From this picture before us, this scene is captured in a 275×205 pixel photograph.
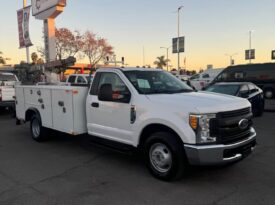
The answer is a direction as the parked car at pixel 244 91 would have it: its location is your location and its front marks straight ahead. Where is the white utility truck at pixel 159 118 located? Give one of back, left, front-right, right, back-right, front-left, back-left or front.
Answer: front-left

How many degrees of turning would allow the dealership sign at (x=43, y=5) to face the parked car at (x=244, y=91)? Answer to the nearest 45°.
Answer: approximately 90° to its left

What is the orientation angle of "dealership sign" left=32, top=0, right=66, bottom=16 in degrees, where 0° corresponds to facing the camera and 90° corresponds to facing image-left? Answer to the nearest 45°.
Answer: approximately 45°

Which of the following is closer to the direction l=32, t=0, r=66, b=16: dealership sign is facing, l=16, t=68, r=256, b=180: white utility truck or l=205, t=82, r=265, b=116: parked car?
the white utility truck

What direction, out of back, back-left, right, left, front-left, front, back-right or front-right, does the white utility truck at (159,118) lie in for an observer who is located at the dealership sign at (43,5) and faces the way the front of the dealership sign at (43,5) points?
front-left

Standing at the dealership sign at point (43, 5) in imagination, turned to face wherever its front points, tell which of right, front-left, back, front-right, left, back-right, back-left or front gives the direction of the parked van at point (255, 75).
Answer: back-left

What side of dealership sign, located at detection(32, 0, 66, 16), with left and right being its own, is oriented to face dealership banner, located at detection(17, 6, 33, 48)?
right

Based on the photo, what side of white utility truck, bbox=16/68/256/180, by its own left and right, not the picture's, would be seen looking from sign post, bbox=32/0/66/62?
back

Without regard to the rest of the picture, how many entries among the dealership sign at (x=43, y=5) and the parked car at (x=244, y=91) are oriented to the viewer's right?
0

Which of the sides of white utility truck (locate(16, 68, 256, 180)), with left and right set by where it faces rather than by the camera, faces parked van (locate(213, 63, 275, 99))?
left

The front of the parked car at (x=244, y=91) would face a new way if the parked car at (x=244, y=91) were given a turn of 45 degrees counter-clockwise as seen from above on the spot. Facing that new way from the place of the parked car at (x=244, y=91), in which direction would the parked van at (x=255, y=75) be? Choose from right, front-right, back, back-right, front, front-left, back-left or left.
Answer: back
